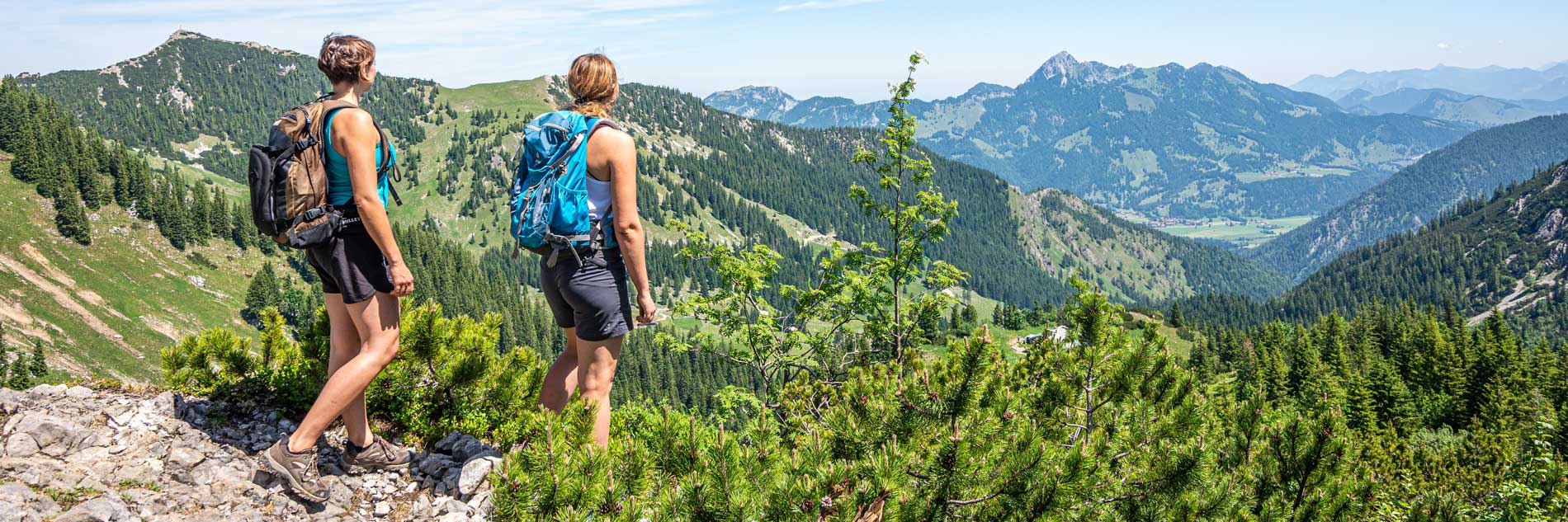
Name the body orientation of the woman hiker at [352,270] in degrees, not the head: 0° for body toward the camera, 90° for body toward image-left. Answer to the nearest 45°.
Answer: approximately 270°

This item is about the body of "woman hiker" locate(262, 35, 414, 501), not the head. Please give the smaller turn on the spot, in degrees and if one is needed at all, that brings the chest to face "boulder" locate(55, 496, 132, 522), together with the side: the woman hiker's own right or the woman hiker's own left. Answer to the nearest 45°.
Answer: approximately 180°

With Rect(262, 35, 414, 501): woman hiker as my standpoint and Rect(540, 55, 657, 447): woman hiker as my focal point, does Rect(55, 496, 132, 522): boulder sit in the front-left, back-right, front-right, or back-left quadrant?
back-right

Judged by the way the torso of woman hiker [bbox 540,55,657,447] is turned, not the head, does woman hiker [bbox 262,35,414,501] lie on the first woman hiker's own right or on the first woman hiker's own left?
on the first woman hiker's own left

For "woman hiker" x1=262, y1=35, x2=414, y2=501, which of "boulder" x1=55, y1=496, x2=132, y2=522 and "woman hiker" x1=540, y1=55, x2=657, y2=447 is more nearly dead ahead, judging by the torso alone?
the woman hiker

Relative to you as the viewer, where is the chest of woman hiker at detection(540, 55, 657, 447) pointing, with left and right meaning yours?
facing away from the viewer and to the right of the viewer
